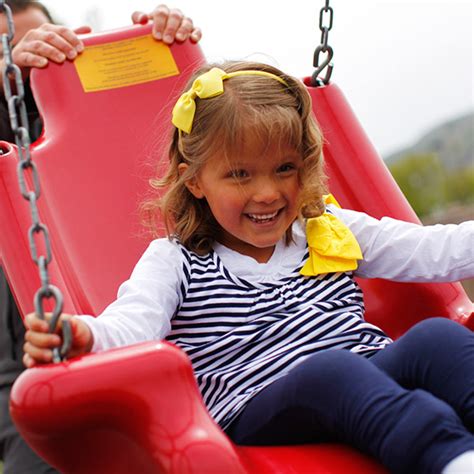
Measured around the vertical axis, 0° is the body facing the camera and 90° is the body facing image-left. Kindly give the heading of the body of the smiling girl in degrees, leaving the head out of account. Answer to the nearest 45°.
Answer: approximately 315°

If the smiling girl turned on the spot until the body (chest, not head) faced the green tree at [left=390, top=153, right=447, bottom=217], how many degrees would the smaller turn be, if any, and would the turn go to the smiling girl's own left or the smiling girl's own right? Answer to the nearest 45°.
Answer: approximately 135° to the smiling girl's own left
